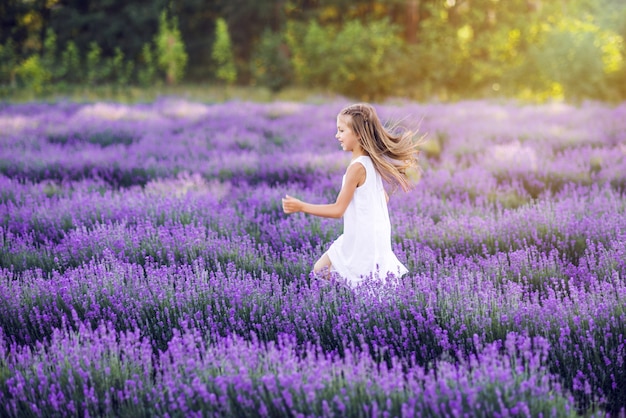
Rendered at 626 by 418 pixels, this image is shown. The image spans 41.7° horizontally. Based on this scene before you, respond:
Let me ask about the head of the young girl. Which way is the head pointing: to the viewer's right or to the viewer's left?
to the viewer's left

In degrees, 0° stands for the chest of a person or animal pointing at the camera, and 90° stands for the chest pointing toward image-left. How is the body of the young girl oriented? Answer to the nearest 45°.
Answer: approximately 90°

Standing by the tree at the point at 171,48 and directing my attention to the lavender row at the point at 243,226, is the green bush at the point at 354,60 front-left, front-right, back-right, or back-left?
front-left
